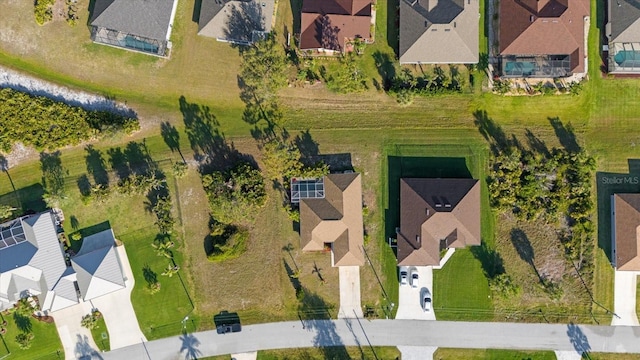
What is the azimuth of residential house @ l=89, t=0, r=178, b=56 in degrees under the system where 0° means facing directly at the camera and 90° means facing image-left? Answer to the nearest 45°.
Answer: approximately 180°

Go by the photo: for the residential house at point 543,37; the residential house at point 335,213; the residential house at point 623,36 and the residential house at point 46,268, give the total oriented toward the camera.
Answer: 2

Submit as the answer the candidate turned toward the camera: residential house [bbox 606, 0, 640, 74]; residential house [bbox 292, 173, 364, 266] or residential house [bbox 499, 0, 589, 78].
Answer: residential house [bbox 292, 173, 364, 266]

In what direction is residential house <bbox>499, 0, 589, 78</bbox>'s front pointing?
away from the camera

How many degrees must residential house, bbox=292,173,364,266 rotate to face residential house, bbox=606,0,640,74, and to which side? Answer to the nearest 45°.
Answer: approximately 90° to its left

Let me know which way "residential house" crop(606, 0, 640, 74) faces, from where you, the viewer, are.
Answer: facing away from the viewer

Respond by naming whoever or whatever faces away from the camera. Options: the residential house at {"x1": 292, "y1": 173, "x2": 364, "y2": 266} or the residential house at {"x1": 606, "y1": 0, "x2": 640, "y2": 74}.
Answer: the residential house at {"x1": 606, "y1": 0, "x2": 640, "y2": 74}

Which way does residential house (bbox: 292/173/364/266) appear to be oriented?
toward the camera

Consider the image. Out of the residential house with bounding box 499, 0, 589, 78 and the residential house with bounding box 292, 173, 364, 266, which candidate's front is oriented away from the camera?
the residential house with bounding box 499, 0, 589, 78

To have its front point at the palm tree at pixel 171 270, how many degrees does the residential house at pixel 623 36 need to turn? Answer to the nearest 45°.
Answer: approximately 135° to its left

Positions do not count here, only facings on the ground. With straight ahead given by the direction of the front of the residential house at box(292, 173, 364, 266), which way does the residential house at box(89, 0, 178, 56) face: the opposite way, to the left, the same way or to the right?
the opposite way
